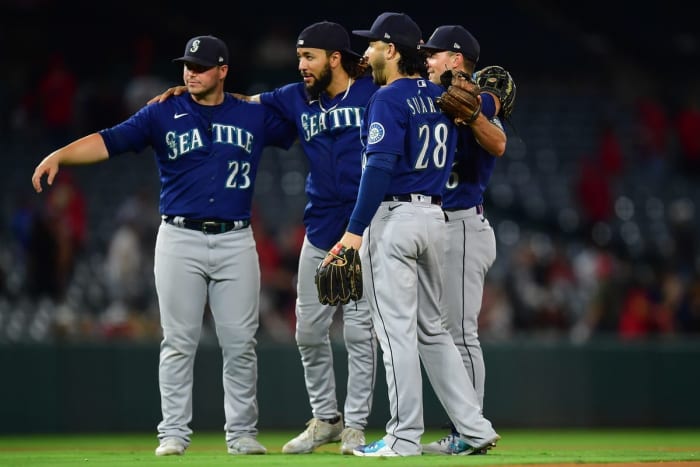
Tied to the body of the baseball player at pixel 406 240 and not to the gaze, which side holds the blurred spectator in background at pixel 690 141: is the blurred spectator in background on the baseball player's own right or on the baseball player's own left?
on the baseball player's own right

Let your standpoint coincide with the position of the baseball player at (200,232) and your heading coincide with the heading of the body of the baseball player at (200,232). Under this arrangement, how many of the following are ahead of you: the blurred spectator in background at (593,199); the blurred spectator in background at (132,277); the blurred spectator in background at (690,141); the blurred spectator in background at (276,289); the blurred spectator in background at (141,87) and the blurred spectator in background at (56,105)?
0

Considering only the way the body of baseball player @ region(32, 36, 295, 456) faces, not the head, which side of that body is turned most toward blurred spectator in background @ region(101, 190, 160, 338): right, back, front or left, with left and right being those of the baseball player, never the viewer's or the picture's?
back

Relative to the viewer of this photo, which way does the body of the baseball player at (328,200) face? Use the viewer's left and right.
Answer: facing the viewer and to the left of the viewer

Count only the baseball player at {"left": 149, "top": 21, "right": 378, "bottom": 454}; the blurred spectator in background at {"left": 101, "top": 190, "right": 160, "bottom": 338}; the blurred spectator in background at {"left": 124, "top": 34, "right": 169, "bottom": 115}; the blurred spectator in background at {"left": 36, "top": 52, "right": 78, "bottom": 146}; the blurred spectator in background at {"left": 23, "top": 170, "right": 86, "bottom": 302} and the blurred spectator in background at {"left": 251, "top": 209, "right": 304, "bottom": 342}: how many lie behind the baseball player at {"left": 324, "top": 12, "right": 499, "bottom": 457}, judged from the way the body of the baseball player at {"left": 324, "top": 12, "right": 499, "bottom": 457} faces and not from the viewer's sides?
0

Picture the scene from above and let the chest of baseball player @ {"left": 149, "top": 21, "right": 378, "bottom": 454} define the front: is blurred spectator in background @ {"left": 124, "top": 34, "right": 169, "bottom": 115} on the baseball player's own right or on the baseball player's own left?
on the baseball player's own right

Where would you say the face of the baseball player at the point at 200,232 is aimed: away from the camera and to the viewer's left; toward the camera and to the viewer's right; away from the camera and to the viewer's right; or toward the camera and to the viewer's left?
toward the camera and to the viewer's left

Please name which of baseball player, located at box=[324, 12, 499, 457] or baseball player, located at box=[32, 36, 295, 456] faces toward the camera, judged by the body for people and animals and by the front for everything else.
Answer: baseball player, located at box=[32, 36, 295, 456]

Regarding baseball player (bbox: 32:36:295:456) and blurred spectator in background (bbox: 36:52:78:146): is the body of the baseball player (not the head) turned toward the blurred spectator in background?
no

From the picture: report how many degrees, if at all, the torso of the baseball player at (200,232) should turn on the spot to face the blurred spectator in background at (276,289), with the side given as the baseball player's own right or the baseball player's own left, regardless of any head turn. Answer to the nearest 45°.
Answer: approximately 180°

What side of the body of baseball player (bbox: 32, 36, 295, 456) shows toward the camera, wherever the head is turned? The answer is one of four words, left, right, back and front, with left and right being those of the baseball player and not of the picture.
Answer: front

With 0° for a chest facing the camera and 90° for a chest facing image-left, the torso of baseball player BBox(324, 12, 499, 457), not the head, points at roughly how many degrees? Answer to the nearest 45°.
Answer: approximately 135°
